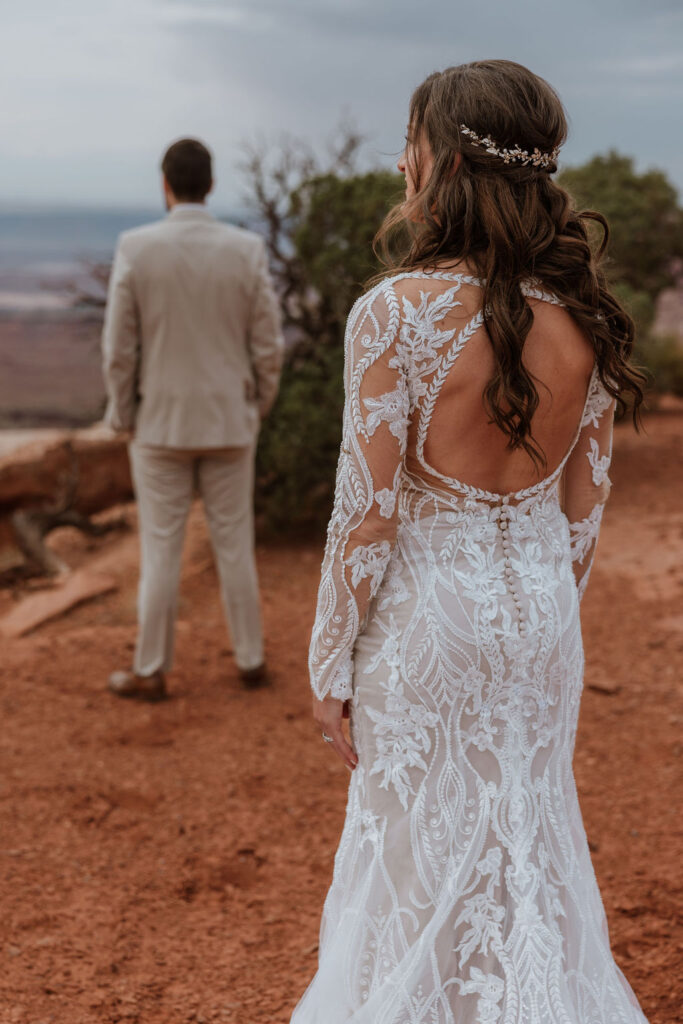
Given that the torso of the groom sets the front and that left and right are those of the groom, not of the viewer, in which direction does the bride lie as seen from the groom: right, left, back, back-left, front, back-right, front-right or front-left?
back

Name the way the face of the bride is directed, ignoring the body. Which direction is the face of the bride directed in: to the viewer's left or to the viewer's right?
to the viewer's left

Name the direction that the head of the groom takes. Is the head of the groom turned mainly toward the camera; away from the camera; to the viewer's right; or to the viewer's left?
away from the camera

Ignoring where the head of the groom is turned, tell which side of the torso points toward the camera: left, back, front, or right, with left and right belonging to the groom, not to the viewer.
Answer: back
